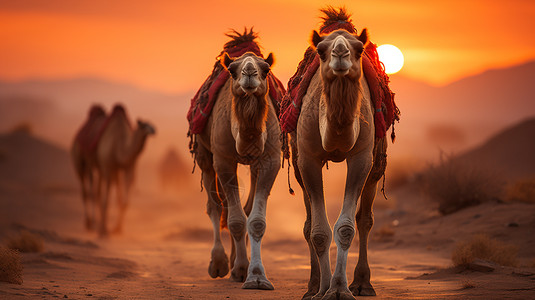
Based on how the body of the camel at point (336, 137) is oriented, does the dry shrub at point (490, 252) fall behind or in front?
behind

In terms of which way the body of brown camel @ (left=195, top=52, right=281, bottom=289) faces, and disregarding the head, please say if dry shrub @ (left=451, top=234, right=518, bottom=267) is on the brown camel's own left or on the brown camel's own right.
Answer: on the brown camel's own left

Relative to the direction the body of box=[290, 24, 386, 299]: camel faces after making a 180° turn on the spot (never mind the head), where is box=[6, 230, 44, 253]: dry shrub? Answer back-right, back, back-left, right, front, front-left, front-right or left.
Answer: front-left

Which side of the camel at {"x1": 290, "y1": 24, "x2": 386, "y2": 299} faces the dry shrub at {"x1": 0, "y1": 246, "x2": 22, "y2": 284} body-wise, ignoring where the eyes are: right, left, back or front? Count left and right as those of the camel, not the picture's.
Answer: right

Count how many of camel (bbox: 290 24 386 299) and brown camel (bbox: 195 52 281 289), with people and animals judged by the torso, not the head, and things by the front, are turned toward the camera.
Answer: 2

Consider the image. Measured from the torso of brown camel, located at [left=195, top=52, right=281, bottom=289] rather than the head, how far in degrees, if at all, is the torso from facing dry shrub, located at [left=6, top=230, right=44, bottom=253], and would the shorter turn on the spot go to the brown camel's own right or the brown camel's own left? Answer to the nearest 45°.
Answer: approximately 135° to the brown camel's own right

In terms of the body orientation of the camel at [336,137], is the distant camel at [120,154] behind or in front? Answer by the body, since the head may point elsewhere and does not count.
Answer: behind

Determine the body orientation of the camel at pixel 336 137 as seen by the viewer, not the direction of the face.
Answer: toward the camera

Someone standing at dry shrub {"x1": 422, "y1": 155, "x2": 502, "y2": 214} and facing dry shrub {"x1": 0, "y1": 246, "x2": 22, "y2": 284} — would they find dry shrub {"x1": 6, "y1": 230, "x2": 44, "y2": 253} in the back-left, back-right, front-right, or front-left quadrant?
front-right
